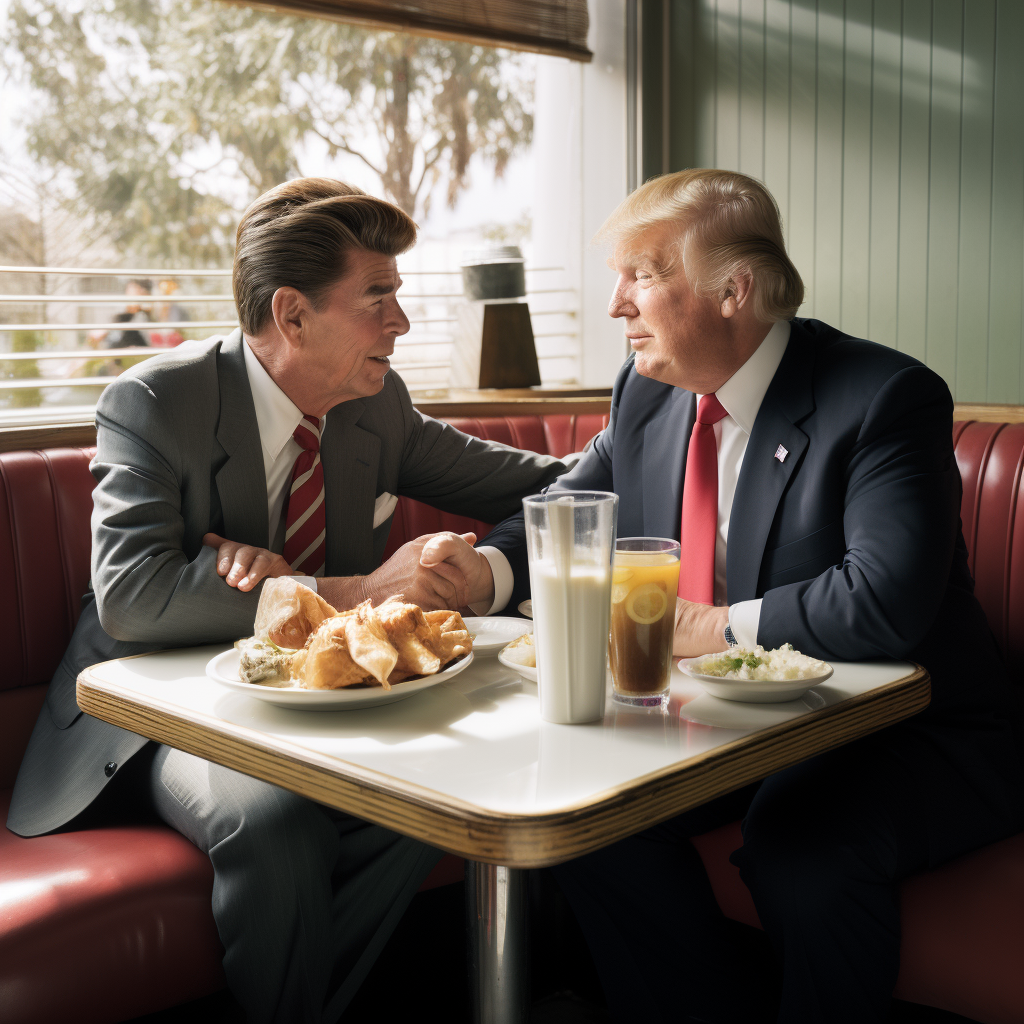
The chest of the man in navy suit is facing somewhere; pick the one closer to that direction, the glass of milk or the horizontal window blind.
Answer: the glass of milk

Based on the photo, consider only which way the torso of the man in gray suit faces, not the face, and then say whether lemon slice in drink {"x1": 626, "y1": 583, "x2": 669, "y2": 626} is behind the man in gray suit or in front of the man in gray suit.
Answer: in front

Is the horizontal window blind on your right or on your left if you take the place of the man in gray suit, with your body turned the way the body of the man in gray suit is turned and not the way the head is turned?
on your left

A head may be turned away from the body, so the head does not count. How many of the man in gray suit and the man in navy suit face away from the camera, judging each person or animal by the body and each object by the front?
0

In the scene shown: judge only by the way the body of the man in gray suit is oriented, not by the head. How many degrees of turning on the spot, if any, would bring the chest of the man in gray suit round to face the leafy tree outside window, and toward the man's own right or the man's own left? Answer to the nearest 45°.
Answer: approximately 135° to the man's own left

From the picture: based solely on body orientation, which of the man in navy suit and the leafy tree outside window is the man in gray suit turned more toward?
the man in navy suit

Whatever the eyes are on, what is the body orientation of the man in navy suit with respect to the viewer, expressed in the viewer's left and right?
facing the viewer and to the left of the viewer

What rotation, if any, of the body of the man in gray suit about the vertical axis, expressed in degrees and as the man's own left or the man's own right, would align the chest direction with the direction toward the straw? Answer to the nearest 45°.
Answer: approximately 45° to the man's own right

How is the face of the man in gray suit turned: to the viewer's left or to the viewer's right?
to the viewer's right

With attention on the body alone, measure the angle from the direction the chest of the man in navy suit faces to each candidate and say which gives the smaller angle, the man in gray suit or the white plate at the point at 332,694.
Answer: the white plate

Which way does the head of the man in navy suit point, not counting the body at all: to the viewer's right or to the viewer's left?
to the viewer's left

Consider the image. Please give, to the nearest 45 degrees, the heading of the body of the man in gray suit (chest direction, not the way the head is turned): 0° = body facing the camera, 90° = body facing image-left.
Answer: approximately 315°
